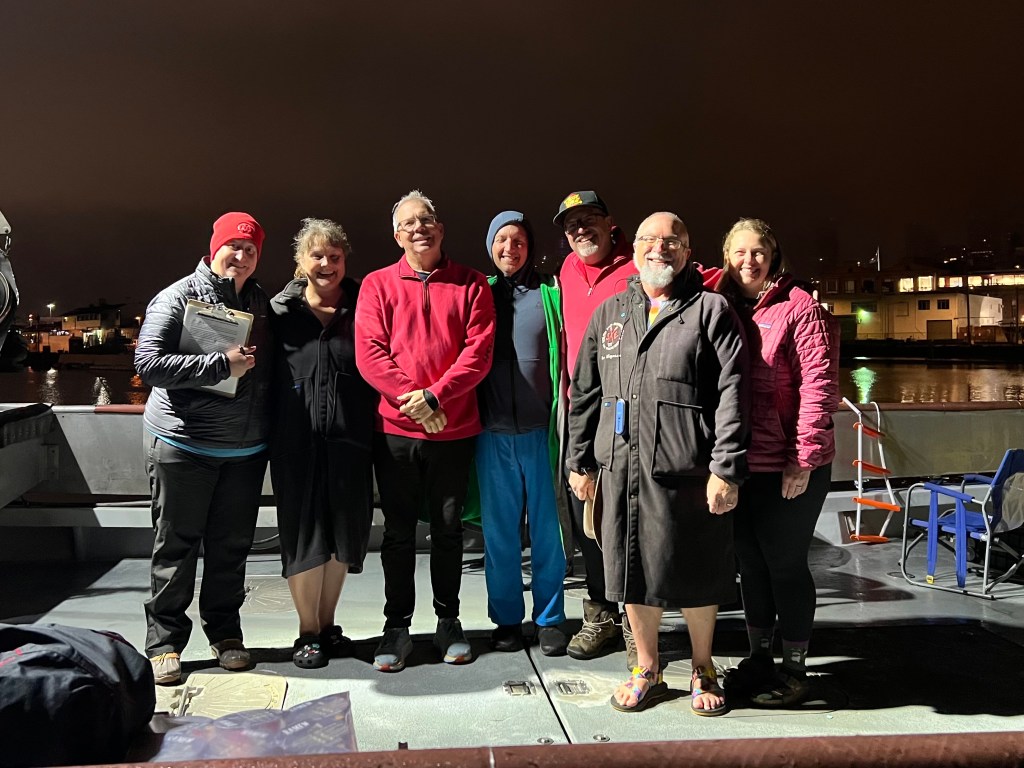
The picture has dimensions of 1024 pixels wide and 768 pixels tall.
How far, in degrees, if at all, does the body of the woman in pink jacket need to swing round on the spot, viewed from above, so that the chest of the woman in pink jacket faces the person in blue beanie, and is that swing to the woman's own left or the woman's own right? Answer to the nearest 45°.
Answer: approximately 45° to the woman's own right

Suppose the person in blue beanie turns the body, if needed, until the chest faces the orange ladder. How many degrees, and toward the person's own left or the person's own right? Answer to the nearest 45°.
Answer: approximately 135° to the person's own left

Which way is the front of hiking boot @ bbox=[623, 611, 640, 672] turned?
toward the camera

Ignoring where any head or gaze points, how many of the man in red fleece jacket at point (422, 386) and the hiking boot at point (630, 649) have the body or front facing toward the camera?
2

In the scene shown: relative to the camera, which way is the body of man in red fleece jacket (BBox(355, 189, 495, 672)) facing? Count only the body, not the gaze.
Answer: toward the camera

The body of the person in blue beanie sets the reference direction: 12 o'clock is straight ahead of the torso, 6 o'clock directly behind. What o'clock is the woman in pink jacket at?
The woman in pink jacket is roughly at 10 o'clock from the person in blue beanie.

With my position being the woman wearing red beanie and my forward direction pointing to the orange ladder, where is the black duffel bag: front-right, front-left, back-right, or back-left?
back-right

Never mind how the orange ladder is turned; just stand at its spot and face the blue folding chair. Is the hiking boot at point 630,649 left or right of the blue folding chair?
right

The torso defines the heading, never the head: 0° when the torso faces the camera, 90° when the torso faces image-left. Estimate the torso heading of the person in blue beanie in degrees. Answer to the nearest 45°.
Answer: approximately 0°

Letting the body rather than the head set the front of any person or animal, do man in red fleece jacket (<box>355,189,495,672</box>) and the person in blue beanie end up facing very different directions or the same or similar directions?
same or similar directions

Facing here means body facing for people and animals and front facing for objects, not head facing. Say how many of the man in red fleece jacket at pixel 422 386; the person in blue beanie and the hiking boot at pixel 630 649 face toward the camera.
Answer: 3

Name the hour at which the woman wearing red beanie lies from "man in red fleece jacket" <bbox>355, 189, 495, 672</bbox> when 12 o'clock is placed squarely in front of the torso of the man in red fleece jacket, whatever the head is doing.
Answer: The woman wearing red beanie is roughly at 3 o'clock from the man in red fleece jacket.
